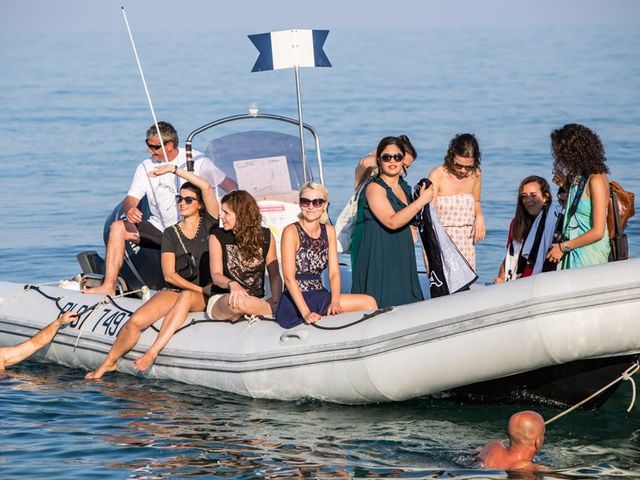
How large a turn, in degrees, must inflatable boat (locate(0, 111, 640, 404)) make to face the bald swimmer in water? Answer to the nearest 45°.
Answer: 0° — it already faces them

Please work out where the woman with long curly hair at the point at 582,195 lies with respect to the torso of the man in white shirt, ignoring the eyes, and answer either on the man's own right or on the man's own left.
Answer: on the man's own left

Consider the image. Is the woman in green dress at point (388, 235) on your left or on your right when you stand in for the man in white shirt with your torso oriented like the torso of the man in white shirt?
on your left

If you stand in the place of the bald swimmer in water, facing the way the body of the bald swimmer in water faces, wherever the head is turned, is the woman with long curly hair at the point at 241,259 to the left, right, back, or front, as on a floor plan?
left

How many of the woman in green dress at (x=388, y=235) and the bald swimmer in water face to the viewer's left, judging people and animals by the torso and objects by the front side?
0

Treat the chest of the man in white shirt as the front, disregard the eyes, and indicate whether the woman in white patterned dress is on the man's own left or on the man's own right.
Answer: on the man's own left

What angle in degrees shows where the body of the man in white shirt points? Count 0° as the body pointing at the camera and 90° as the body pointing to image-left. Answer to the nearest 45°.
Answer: approximately 45°

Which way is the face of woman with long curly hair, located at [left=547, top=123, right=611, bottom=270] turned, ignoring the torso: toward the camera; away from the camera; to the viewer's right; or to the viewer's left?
to the viewer's left
